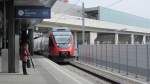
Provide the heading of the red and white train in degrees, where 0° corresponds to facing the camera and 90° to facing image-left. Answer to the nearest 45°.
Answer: approximately 0°

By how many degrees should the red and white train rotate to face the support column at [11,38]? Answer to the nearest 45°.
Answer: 0° — it already faces it

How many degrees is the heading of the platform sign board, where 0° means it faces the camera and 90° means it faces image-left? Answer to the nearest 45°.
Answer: approximately 0°

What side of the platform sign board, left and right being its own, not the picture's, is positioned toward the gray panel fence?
left

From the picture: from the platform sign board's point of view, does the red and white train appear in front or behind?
behind

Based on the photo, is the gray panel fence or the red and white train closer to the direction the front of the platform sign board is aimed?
the gray panel fence

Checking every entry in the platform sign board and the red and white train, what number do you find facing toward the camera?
2
